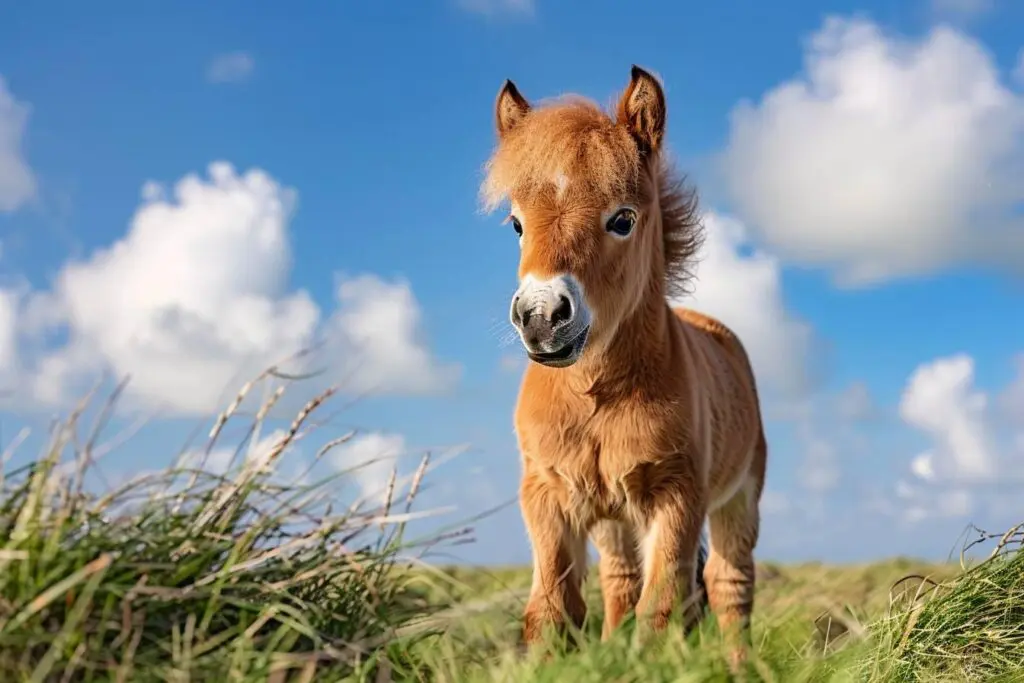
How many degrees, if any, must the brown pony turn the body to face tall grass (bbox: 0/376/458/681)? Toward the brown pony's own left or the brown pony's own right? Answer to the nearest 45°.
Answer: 0° — it already faces it

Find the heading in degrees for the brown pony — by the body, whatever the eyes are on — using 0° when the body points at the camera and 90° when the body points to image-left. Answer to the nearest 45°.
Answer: approximately 45°
